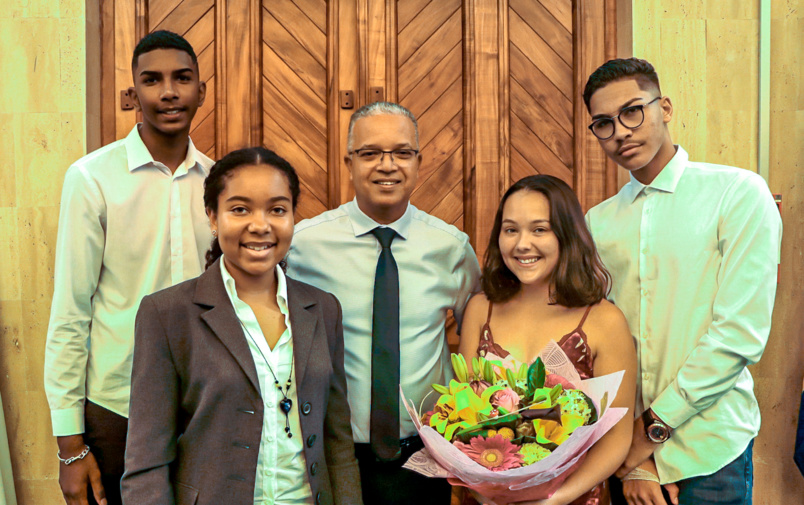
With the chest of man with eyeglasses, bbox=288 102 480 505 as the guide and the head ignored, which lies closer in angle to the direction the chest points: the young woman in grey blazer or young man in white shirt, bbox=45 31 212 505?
the young woman in grey blazer

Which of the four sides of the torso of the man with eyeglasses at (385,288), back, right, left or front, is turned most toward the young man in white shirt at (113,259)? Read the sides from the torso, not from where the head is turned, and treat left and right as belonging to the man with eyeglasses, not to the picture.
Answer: right

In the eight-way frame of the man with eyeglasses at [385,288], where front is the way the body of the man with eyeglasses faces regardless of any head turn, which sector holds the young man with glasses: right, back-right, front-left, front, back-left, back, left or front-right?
left

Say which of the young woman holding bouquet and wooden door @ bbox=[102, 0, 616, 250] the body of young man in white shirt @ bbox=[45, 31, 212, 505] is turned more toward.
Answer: the young woman holding bouquet

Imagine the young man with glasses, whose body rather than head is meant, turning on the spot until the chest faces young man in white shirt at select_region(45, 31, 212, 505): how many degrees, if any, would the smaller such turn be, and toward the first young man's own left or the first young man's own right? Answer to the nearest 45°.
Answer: approximately 45° to the first young man's own right

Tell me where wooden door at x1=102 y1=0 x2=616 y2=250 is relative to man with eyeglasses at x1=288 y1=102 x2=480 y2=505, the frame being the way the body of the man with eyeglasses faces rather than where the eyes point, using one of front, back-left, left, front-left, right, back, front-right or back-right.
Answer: back

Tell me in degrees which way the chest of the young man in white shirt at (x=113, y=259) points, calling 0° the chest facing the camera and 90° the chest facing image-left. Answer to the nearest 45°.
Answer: approximately 315°

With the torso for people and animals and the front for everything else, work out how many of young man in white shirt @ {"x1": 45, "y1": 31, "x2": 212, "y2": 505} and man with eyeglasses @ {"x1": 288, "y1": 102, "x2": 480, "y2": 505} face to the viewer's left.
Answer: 0

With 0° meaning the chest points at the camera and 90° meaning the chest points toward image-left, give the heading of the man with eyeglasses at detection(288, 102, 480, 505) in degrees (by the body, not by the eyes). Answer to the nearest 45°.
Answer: approximately 0°
